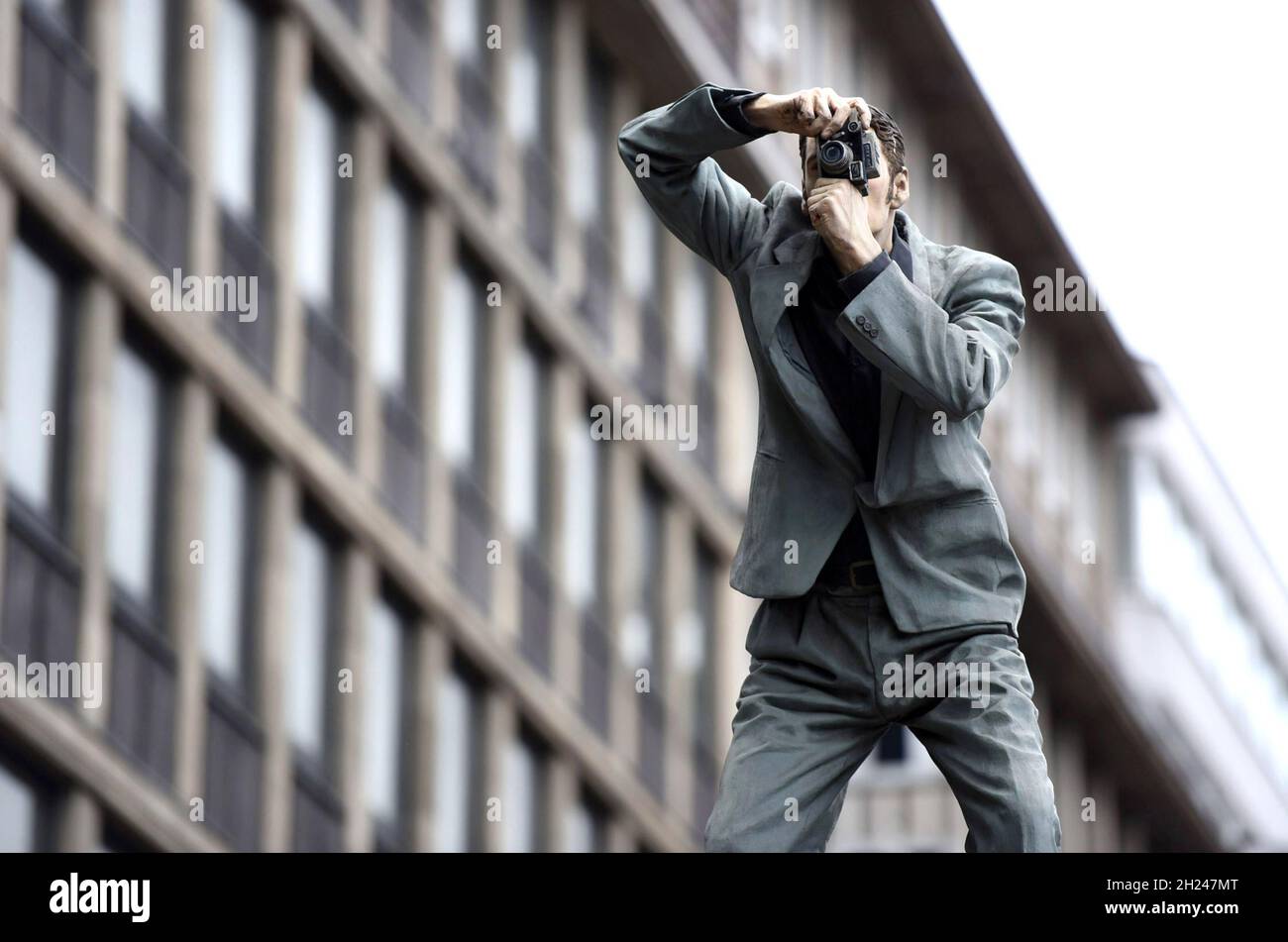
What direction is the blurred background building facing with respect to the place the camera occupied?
facing the viewer and to the right of the viewer
